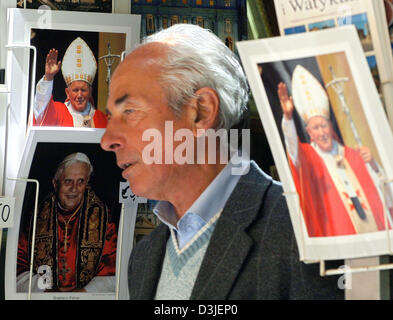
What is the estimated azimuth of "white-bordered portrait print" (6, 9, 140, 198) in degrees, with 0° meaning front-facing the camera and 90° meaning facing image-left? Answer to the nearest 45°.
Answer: approximately 0°

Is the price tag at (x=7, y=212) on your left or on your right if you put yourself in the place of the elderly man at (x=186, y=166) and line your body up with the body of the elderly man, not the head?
on your right

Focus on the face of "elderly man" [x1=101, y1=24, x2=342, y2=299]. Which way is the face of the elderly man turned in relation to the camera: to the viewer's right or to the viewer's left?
to the viewer's left

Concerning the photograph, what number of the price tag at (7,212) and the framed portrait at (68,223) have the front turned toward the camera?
2

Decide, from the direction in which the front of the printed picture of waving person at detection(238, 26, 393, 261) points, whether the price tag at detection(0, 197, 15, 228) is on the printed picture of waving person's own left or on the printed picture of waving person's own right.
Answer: on the printed picture of waving person's own right

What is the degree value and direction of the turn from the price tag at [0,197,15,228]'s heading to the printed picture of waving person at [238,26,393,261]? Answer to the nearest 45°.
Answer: approximately 45° to its left
